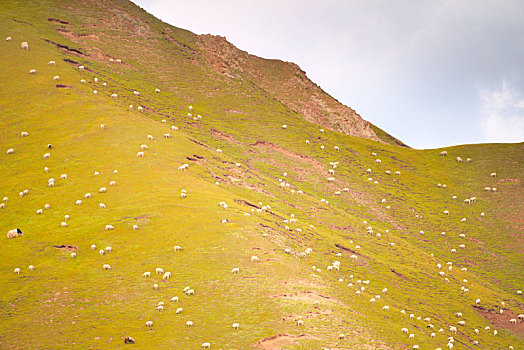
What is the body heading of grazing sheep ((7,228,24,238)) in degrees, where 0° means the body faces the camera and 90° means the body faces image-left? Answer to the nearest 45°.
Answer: approximately 270°
